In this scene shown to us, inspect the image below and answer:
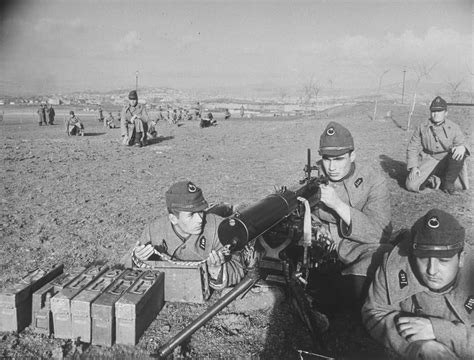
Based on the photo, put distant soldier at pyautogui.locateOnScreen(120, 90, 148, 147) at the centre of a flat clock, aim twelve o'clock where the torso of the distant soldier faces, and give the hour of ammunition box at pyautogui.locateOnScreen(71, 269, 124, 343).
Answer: The ammunition box is roughly at 12 o'clock from the distant soldier.

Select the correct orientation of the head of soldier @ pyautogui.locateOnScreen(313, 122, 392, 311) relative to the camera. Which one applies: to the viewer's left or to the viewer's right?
to the viewer's left

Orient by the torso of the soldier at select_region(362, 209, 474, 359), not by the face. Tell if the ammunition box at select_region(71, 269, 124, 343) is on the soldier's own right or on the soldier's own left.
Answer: on the soldier's own right

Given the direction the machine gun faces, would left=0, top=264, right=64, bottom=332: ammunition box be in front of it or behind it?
in front

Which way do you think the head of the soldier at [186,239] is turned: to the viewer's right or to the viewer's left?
to the viewer's right

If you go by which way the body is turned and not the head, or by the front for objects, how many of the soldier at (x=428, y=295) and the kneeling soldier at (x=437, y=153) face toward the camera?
2

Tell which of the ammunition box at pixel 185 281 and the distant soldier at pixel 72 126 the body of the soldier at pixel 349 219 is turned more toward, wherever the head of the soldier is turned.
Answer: the ammunition box

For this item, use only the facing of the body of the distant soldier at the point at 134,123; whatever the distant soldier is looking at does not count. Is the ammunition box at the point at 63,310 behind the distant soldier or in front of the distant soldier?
in front

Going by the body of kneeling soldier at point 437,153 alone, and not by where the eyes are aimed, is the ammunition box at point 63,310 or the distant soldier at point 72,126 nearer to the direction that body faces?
the ammunition box
